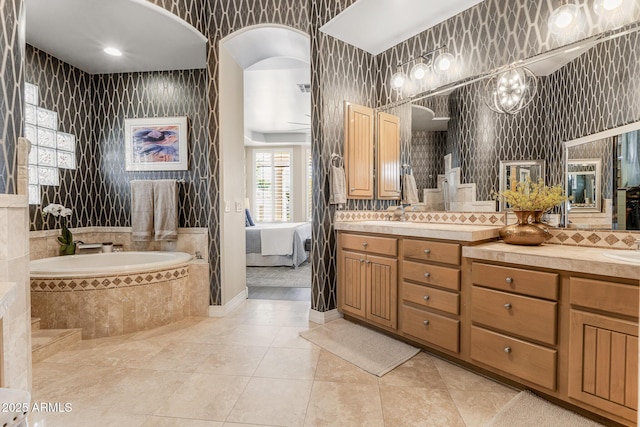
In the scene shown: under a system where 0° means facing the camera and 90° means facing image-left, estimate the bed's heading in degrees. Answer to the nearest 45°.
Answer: approximately 270°

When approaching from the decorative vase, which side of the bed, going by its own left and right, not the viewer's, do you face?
right

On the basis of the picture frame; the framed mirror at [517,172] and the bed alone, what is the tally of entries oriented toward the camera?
2

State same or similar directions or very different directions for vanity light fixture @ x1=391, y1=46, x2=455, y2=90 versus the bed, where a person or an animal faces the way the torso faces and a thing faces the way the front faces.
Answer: very different directions

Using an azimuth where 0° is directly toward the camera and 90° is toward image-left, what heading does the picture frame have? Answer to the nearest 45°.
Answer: approximately 0°

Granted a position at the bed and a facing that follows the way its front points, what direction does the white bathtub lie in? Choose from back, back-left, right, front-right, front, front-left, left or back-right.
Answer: back-right

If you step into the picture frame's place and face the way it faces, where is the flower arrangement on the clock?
The flower arrangement is roughly at 11 o'clock from the picture frame.
